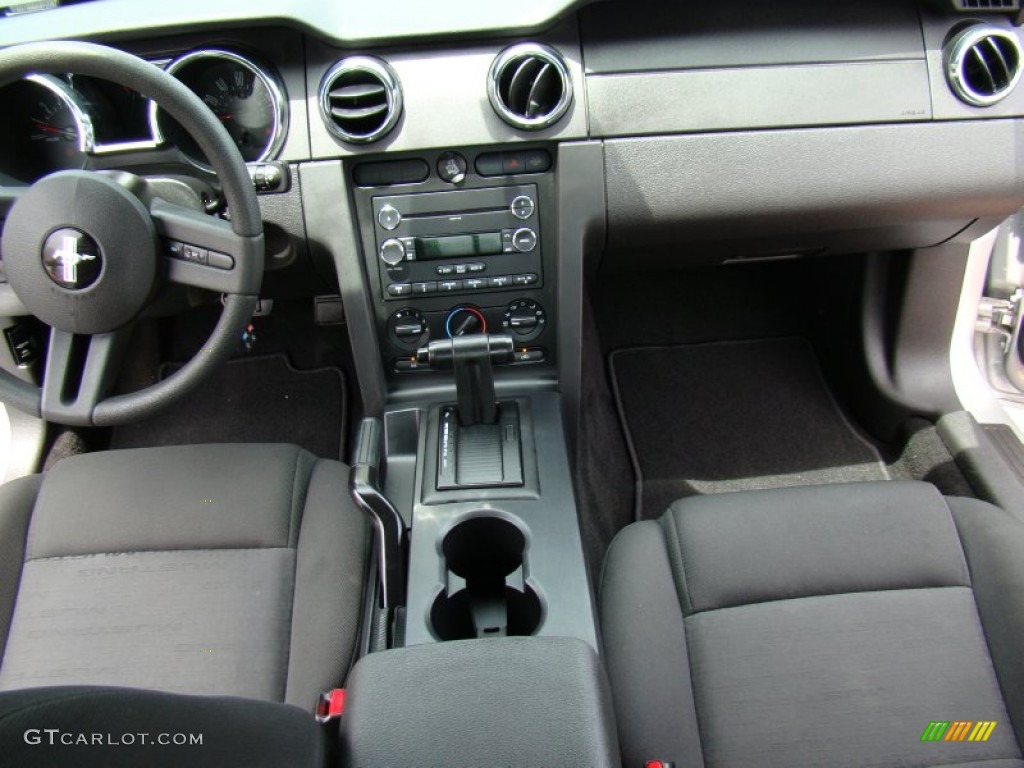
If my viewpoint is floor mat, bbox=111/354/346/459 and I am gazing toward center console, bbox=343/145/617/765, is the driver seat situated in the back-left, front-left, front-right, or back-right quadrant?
front-right

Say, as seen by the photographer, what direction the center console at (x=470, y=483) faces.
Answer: facing the viewer

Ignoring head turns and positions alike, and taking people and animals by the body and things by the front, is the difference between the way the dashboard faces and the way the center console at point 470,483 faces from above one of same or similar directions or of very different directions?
same or similar directions

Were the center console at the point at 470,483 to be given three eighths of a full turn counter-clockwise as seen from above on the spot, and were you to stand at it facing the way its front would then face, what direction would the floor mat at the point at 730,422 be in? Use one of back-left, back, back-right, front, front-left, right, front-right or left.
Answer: front

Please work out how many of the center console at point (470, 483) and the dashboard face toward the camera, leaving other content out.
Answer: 2

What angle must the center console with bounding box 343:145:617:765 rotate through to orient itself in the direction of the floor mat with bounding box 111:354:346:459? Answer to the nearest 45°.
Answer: approximately 135° to its right
